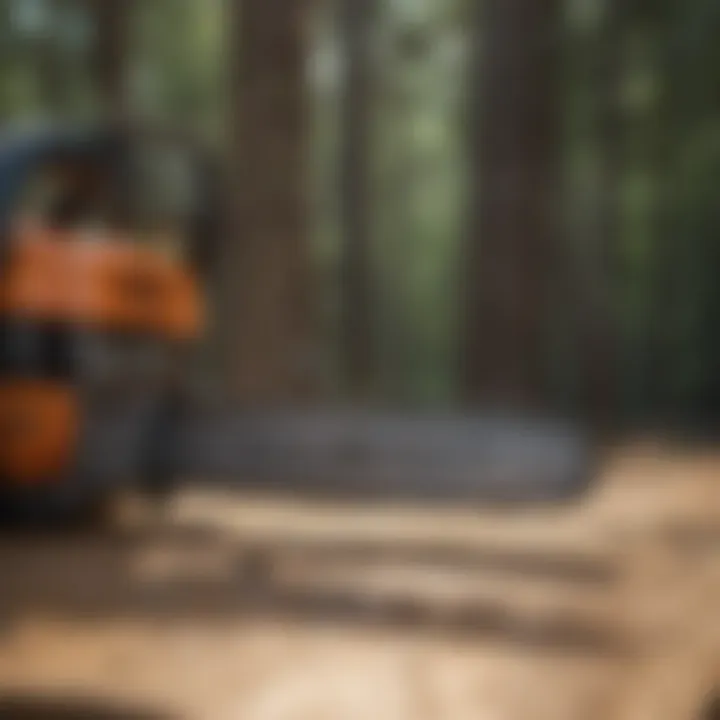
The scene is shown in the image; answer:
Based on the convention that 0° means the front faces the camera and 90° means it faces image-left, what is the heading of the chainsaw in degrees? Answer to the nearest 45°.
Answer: approximately 270°
